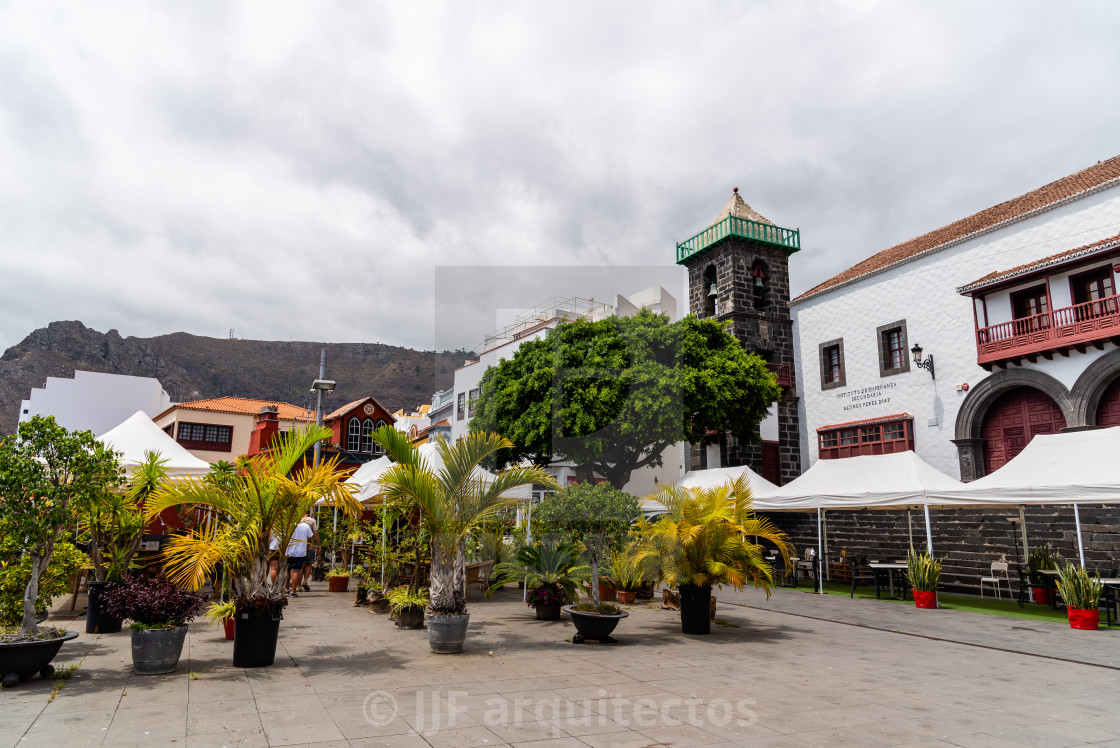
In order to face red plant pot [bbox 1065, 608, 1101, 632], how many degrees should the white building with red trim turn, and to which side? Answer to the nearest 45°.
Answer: approximately 45° to its left

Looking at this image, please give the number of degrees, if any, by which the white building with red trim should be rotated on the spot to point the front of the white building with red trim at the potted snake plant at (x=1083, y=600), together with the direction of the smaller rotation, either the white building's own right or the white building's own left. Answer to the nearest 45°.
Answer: approximately 45° to the white building's own left

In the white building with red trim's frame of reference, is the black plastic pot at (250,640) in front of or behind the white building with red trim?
in front

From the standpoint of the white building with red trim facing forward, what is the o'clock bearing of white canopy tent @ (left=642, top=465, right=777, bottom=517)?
The white canopy tent is roughly at 1 o'clock from the white building with red trim.

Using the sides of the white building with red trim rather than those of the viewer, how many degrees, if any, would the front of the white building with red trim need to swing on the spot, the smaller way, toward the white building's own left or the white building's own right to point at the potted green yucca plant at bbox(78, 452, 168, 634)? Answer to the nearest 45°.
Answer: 0° — it already faces it

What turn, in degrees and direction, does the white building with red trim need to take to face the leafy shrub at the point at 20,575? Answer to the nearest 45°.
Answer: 0° — it already faces it

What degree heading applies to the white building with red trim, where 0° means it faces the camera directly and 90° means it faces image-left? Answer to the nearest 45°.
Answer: approximately 45°

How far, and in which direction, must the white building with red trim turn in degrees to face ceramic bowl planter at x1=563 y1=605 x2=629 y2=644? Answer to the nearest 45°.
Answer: approximately 45° to its left

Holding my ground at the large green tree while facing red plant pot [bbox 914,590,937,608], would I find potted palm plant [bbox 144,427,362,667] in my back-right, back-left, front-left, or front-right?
front-right

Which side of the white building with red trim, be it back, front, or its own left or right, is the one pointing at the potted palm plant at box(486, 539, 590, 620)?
front

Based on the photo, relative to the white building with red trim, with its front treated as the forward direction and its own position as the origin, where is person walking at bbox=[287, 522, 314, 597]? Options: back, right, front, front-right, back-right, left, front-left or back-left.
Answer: front

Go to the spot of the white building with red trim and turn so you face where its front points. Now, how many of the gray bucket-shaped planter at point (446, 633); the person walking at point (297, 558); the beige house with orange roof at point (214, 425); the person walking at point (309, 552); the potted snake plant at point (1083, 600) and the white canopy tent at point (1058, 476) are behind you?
0

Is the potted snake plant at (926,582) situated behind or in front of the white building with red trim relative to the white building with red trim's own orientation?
in front

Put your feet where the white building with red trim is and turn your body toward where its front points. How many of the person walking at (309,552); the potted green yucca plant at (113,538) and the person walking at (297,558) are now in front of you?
3

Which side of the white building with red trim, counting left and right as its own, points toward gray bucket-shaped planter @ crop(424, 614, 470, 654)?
front

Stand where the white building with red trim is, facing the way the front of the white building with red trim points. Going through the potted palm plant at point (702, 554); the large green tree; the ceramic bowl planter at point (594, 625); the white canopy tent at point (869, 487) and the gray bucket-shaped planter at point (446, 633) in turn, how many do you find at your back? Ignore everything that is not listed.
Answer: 0

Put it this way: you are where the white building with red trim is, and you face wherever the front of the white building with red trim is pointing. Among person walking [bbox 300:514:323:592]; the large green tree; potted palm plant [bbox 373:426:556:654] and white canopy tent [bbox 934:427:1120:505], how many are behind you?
0
